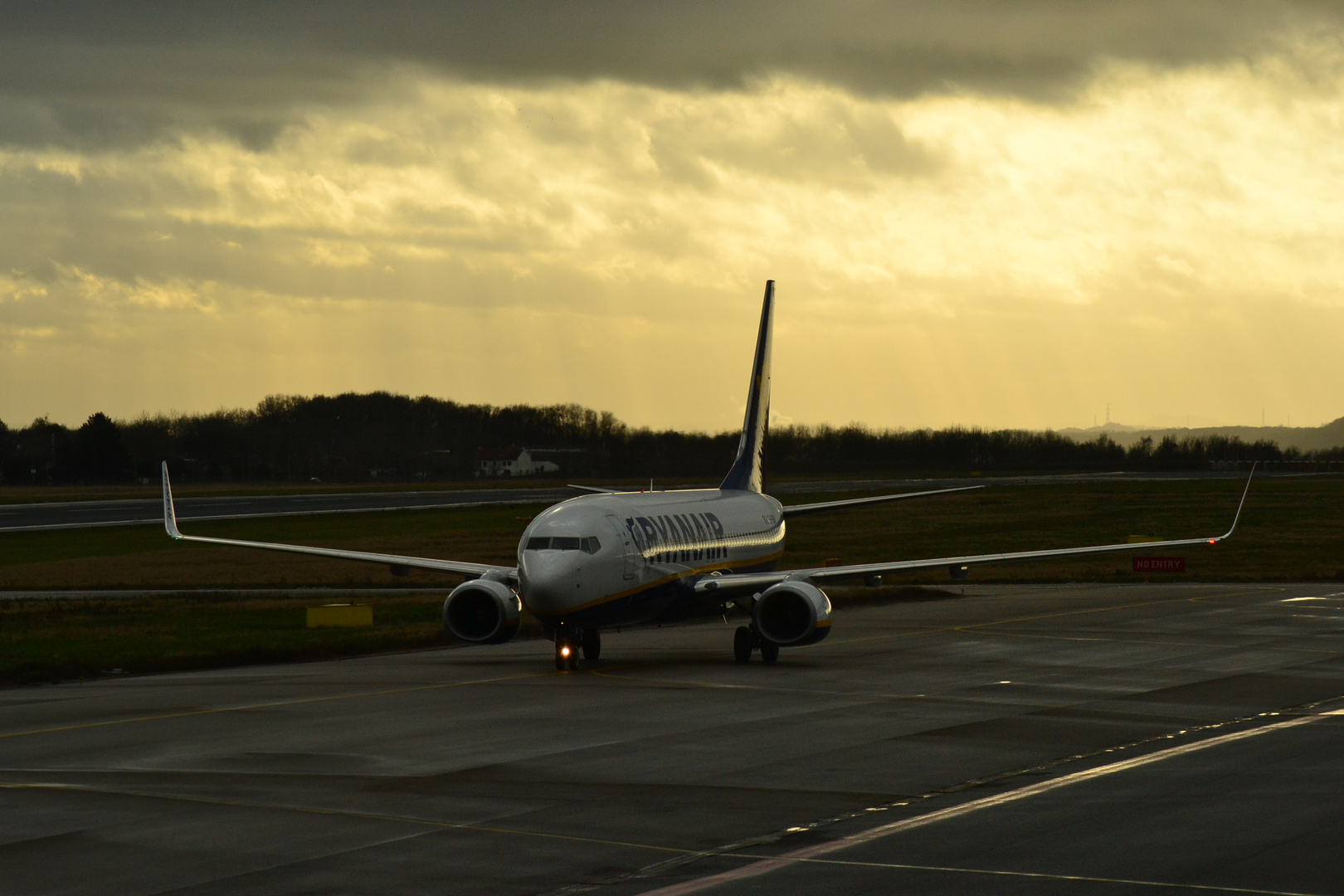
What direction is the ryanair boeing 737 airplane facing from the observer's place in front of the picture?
facing the viewer

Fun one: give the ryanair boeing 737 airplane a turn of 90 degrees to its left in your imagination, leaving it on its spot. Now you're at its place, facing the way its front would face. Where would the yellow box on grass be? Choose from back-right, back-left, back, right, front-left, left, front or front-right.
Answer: back-left
